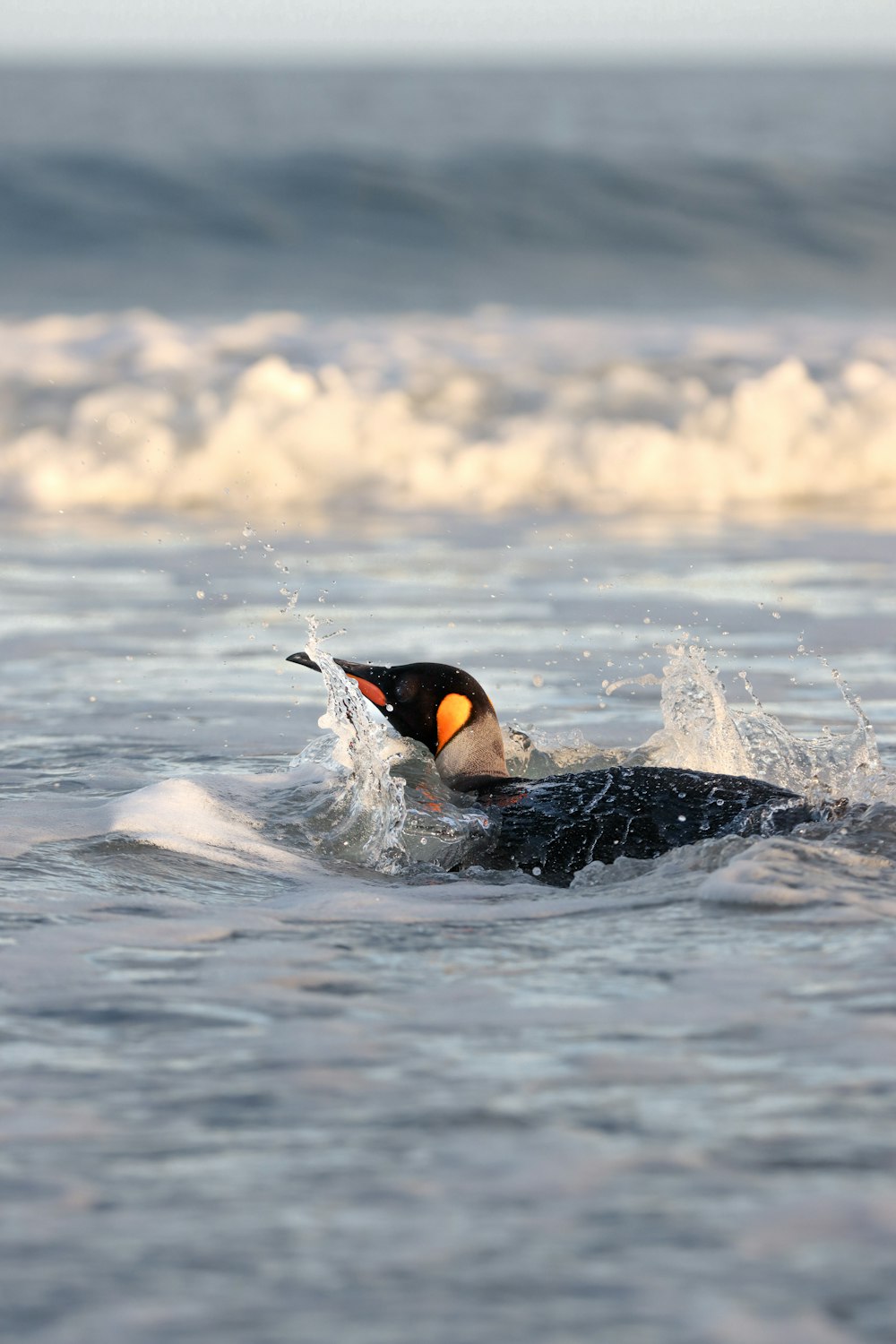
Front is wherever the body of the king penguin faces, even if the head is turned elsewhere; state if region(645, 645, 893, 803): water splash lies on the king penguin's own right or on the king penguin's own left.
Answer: on the king penguin's own right

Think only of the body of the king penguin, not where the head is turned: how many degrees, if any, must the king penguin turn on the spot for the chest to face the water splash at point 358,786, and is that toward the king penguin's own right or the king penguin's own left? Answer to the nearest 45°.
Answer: approximately 45° to the king penguin's own right

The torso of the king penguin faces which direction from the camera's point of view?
to the viewer's left
